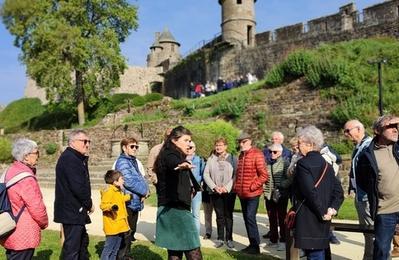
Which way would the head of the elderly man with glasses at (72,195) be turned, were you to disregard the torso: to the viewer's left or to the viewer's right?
to the viewer's right

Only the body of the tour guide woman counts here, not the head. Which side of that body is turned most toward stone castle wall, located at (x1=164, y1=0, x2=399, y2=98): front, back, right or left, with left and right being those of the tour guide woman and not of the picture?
left

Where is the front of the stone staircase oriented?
toward the camera

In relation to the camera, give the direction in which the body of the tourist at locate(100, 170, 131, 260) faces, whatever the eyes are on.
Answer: to the viewer's right

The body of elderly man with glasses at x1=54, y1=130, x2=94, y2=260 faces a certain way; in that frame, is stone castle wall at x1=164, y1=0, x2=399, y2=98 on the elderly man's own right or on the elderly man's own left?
on the elderly man's own left

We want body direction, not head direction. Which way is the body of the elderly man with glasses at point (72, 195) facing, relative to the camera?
to the viewer's right

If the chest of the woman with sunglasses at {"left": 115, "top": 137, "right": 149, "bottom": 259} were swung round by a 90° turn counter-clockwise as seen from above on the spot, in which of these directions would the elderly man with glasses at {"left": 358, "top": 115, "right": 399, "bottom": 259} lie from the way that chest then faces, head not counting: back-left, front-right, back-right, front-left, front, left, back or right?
right

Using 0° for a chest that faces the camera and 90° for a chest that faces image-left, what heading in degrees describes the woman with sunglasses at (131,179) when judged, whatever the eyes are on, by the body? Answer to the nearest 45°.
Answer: approximately 315°

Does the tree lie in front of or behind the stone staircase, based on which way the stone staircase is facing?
behind

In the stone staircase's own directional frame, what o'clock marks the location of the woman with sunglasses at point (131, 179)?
The woman with sunglasses is roughly at 12 o'clock from the stone staircase.

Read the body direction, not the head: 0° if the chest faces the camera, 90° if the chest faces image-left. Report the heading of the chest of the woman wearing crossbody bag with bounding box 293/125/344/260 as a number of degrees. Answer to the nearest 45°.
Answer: approximately 135°
